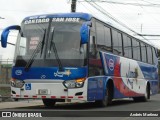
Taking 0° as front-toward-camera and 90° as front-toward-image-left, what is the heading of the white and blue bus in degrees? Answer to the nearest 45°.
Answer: approximately 45°
